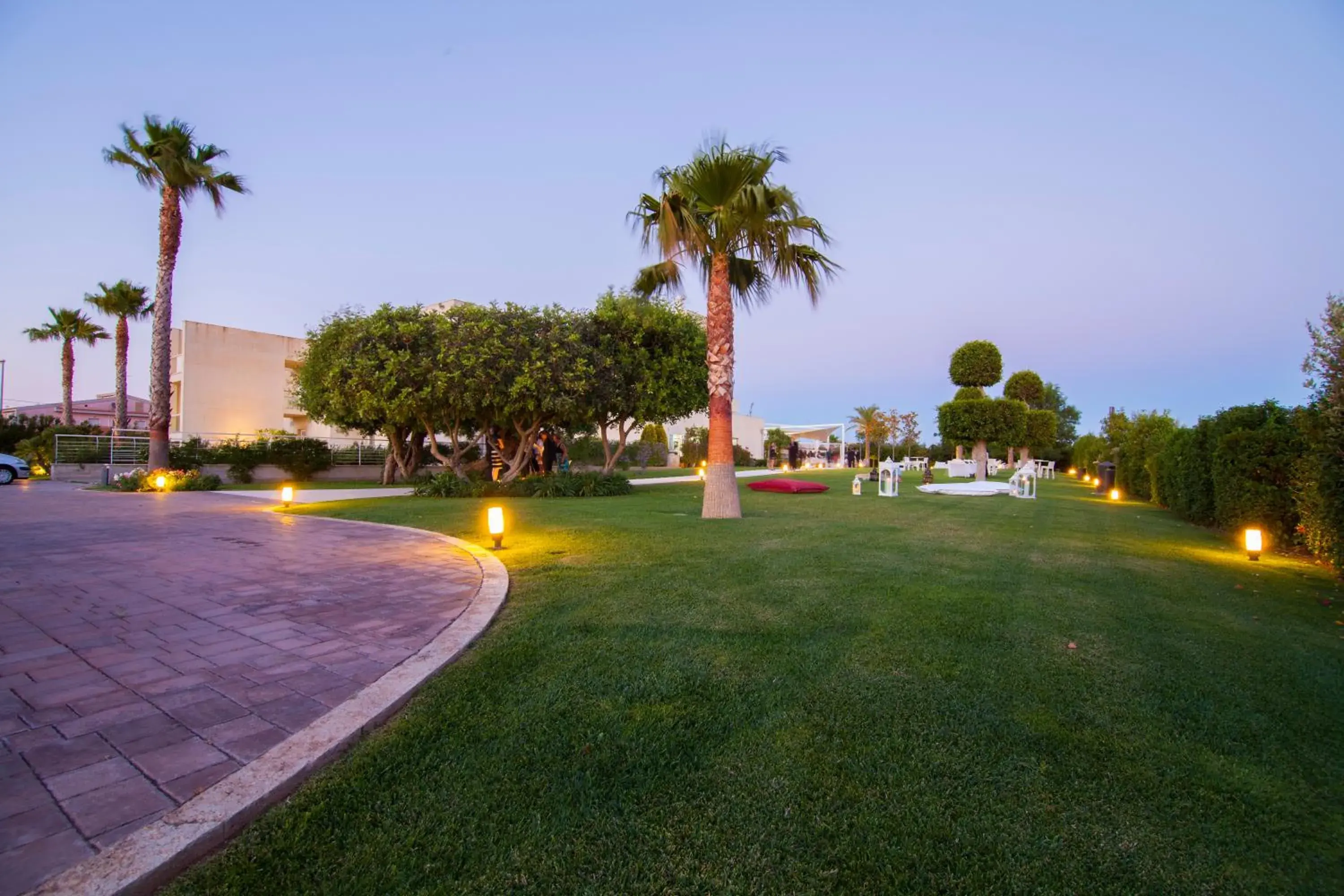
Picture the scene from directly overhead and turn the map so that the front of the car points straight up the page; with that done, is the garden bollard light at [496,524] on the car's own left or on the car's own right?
on the car's own right

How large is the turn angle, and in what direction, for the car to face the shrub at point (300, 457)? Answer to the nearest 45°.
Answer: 0° — it already faces it

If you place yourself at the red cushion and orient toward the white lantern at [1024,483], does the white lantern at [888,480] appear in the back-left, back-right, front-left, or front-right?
front-right

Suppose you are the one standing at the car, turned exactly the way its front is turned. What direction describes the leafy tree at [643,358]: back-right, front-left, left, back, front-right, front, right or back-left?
front-right

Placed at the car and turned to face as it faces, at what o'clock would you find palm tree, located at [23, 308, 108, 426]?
The palm tree is roughly at 9 o'clock from the car.

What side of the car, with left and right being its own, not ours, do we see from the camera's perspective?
right

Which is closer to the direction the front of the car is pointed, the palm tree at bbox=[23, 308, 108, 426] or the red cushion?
the red cushion

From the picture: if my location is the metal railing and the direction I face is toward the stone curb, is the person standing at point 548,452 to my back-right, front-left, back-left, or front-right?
front-left

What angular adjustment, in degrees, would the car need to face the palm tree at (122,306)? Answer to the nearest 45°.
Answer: approximately 90° to its left

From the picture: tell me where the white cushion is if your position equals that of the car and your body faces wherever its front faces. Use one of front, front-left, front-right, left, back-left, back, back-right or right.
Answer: front-right
